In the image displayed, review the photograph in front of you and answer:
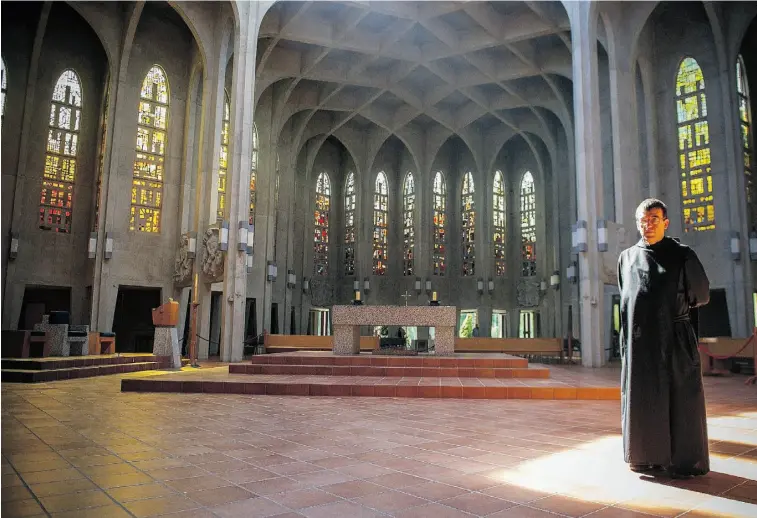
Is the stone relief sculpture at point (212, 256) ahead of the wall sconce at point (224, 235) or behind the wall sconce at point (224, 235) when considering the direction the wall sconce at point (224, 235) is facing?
behind

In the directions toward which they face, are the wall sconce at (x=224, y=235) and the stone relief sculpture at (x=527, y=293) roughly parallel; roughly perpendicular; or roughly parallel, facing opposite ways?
roughly perpendicular

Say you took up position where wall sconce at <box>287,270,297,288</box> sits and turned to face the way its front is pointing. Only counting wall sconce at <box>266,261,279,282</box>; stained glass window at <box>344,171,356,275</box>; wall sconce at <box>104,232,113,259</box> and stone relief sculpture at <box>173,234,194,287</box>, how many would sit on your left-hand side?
1

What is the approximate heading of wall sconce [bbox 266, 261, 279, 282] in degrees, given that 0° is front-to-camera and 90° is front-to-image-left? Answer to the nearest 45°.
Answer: approximately 315°

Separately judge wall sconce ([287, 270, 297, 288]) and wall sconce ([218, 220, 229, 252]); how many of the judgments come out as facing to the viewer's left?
0

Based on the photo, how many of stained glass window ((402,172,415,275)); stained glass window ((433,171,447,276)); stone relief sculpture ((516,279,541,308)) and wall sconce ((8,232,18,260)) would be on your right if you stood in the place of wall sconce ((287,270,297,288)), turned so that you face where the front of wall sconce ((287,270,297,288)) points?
1

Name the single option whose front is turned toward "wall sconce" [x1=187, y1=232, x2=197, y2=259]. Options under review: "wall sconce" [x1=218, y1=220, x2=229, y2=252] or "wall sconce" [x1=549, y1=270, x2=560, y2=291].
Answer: "wall sconce" [x1=549, y1=270, x2=560, y2=291]

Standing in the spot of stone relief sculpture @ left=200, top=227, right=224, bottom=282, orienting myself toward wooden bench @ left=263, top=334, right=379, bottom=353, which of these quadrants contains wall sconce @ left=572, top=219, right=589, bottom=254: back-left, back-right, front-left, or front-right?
front-right

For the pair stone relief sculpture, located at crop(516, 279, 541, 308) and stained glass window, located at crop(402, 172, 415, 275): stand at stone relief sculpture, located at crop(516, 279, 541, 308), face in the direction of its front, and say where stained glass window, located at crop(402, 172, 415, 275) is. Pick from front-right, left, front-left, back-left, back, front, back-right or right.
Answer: right

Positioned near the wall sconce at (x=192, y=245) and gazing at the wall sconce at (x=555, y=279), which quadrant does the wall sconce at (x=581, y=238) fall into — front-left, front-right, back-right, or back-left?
front-right

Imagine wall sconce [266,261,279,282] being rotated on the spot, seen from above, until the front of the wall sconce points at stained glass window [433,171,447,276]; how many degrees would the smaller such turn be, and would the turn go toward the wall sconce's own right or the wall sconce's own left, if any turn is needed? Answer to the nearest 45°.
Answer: approximately 90° to the wall sconce's own left

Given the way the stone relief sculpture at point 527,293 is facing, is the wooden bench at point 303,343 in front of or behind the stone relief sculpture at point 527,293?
in front

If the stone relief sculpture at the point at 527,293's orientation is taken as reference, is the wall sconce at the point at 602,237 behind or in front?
in front

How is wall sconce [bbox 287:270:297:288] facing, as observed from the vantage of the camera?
facing the viewer and to the right of the viewer

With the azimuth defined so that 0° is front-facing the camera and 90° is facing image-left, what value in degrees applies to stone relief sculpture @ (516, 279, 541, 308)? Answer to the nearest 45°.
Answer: approximately 0°

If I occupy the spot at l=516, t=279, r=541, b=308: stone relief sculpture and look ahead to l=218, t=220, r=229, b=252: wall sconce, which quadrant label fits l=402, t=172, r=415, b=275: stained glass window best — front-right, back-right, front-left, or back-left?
front-right

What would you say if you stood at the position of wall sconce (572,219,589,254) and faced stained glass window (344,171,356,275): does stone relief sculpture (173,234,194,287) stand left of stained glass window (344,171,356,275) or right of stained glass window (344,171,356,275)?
left

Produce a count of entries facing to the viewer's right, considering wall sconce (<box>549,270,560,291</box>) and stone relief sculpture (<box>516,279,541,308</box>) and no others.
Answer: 0
